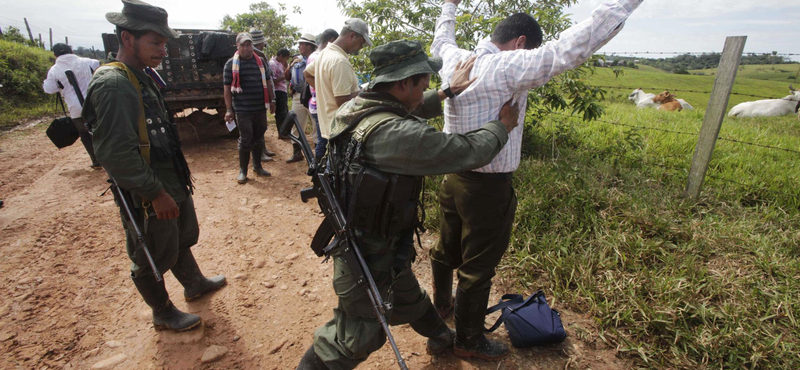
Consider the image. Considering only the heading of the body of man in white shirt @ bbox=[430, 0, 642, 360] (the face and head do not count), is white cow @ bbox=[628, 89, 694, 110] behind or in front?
in front

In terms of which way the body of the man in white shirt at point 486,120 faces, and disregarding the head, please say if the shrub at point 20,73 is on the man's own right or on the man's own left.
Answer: on the man's own left

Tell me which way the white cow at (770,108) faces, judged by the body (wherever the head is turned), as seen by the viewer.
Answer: to the viewer's right

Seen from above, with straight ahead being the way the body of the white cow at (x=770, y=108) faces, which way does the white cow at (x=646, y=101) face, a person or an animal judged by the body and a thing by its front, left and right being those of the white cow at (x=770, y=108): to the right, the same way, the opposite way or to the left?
the opposite way

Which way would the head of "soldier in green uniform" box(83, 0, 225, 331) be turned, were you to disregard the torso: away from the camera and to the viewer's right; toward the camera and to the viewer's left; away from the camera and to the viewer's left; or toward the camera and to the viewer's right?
toward the camera and to the viewer's right

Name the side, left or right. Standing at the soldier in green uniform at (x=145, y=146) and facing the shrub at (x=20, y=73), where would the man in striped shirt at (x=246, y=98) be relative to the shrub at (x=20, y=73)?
right

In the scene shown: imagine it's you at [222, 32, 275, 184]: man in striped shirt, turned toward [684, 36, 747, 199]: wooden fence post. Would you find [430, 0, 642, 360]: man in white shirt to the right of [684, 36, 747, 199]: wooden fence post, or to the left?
right

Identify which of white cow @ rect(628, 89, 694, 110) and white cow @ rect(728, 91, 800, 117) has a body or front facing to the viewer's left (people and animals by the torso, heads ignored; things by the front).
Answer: white cow @ rect(628, 89, 694, 110)

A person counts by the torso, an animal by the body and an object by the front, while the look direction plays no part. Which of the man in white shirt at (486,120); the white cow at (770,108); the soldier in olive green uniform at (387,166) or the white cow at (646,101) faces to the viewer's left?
the white cow at (646,101)

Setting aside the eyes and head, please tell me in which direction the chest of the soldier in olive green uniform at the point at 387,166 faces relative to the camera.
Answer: to the viewer's right

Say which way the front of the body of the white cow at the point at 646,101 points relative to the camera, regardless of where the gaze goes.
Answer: to the viewer's left
